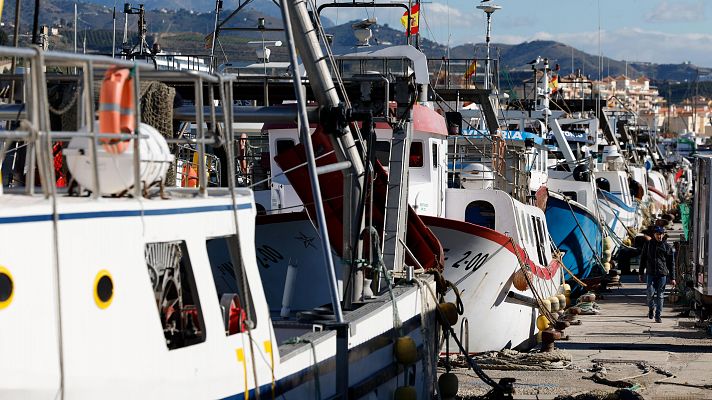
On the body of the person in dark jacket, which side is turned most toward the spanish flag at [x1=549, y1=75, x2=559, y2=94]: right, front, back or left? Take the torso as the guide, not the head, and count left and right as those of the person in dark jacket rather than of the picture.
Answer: back

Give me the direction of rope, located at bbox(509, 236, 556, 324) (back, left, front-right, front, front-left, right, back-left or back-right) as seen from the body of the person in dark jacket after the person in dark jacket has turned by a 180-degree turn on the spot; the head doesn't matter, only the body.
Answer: back-left

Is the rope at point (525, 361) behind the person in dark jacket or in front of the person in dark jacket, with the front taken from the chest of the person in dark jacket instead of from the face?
in front

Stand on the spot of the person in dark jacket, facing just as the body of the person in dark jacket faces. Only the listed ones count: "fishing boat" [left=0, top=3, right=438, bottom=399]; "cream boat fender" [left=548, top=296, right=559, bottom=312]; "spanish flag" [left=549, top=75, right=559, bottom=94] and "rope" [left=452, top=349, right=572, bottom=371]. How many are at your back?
1

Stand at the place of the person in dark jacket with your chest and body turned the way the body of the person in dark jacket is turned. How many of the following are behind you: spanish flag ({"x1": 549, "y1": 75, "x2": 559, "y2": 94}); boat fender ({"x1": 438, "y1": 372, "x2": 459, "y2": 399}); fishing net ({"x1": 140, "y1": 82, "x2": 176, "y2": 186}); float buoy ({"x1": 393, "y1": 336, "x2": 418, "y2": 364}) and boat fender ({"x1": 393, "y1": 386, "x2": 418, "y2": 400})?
1

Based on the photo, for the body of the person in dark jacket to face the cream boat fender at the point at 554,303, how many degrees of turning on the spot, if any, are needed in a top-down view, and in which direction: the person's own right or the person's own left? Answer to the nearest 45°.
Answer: approximately 45° to the person's own right

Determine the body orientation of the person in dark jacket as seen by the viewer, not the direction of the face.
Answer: toward the camera

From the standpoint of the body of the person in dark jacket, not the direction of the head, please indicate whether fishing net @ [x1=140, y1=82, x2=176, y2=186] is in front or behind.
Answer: in front

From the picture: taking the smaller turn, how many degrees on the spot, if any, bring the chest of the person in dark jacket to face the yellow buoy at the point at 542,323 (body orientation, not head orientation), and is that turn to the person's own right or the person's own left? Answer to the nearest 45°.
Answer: approximately 45° to the person's own right
